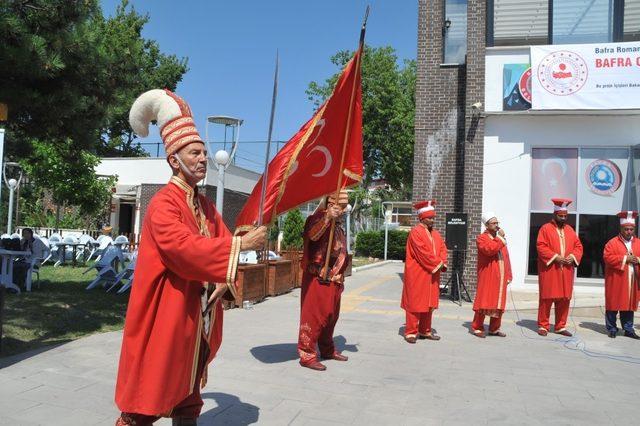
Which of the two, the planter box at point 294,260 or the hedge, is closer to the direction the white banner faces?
the planter box

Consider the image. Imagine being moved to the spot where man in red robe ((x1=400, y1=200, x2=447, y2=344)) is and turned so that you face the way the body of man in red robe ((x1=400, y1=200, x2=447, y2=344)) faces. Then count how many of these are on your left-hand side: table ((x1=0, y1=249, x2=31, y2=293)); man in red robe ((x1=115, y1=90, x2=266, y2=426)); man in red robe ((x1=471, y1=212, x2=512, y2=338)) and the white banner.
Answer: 2

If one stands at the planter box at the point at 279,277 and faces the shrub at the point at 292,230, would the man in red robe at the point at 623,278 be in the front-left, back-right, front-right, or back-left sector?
back-right

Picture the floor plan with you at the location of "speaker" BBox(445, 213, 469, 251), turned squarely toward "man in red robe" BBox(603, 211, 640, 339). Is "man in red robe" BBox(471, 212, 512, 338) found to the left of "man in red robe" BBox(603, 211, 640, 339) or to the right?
right

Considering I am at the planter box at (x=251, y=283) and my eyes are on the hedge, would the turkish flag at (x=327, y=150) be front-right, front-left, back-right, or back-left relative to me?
back-right

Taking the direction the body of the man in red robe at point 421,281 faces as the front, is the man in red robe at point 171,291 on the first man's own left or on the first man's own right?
on the first man's own right

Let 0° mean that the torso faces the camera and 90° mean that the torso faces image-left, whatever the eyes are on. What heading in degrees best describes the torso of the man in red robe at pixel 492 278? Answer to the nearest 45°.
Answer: approximately 315°
